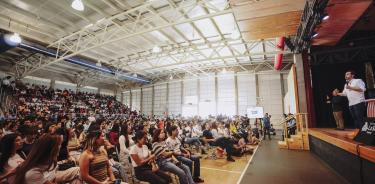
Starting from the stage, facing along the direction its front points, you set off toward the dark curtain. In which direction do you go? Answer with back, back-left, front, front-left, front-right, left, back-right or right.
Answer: back-right

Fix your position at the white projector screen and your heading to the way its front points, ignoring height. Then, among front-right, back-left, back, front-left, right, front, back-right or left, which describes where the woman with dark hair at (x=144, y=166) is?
front

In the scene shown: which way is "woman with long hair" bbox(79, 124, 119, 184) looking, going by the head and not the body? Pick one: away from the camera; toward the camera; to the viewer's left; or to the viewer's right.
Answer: to the viewer's right

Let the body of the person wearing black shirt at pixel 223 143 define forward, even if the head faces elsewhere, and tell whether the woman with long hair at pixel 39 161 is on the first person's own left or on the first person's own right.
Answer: on the first person's own right

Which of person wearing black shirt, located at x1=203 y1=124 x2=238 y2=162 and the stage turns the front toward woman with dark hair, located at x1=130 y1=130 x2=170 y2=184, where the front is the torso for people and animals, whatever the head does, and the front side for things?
the stage

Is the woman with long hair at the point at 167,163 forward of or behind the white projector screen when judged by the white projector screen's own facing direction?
forward

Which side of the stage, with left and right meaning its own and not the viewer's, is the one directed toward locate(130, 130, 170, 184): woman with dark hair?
front

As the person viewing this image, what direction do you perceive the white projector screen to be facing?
facing the viewer

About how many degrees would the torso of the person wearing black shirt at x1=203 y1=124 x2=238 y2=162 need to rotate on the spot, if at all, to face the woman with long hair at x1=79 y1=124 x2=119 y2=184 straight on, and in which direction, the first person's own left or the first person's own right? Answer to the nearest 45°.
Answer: approximately 90° to the first person's own right

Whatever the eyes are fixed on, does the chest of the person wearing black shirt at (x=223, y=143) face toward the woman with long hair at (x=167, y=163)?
no

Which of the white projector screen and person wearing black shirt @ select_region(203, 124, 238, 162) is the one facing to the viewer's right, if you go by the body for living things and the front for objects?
the person wearing black shirt

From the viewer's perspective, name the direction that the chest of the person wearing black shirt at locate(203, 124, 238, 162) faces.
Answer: to the viewer's right

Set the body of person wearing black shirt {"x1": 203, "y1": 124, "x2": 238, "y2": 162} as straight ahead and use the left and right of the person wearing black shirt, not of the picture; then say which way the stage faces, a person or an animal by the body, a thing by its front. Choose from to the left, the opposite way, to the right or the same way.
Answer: the opposite way
